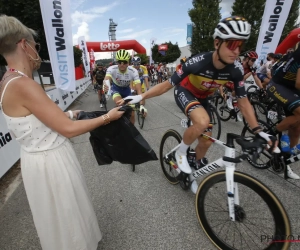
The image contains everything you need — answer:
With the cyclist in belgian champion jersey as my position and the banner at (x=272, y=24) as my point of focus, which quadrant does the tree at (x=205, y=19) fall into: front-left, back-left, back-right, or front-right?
front-left

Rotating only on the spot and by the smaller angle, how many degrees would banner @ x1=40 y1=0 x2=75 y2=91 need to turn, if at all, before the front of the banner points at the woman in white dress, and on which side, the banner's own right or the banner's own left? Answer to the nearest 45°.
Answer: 0° — it already faces them

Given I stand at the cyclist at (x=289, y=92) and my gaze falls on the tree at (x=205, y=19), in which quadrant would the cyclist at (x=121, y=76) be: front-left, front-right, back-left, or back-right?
front-left

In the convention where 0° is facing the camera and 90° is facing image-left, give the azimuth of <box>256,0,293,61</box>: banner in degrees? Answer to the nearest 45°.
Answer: approximately 0°

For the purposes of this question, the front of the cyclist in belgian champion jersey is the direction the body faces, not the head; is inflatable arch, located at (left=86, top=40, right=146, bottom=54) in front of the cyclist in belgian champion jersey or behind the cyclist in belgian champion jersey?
behind

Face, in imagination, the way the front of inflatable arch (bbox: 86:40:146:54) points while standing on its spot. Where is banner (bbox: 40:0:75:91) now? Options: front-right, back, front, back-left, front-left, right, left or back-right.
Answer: front

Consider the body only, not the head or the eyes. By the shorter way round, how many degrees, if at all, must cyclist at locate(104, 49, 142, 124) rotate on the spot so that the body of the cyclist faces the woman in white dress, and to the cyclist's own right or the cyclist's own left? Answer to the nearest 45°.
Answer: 0° — they already face them

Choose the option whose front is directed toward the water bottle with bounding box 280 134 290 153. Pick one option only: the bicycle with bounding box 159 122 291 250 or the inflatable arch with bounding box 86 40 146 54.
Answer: the inflatable arch

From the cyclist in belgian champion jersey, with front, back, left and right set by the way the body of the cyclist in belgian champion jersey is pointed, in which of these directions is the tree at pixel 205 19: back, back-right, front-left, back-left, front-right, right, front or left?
back-left

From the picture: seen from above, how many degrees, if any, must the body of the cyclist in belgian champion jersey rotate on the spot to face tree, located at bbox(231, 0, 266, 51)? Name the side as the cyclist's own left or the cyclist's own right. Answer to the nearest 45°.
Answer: approximately 135° to the cyclist's own left

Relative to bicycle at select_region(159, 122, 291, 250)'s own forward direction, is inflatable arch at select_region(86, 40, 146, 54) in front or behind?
behind
